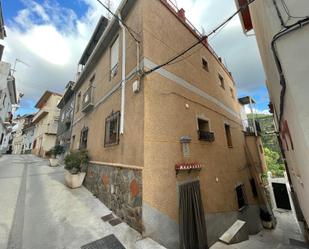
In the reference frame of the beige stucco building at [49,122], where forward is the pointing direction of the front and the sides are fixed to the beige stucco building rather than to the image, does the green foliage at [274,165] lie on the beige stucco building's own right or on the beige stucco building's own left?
on the beige stucco building's own left

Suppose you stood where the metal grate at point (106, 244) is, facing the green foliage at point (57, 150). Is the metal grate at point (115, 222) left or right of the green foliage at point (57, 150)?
right

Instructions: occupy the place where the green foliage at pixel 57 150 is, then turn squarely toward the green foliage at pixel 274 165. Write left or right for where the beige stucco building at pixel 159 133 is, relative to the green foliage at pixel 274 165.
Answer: right
